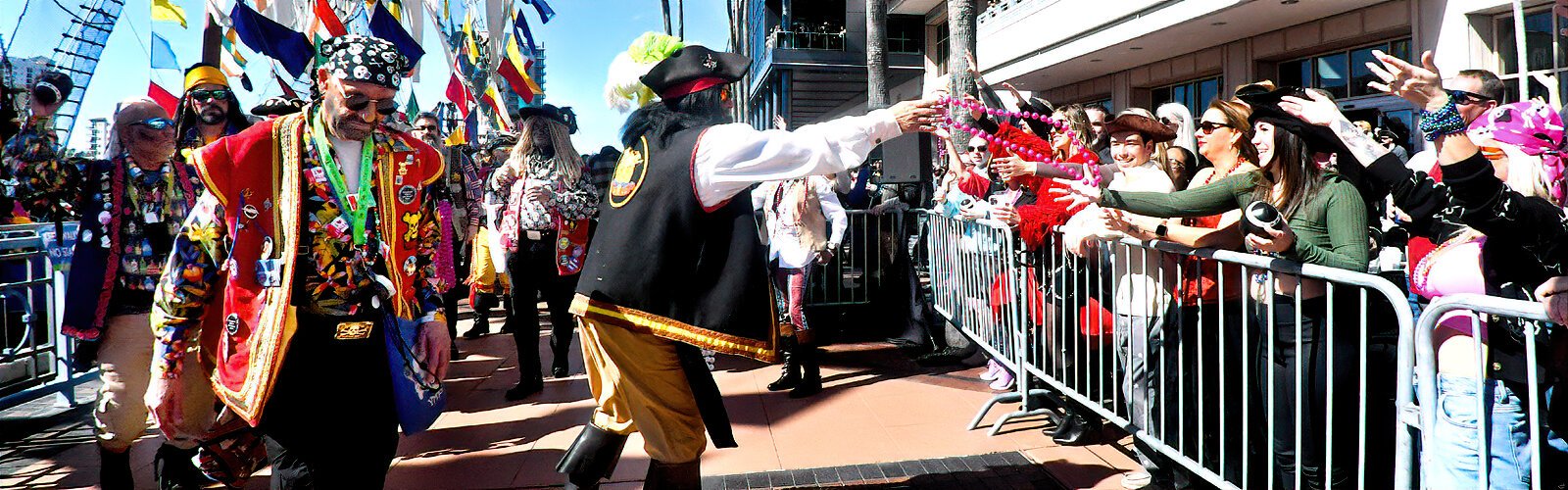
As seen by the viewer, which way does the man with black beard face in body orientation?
toward the camera

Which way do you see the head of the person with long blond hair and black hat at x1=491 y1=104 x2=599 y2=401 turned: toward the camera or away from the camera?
toward the camera

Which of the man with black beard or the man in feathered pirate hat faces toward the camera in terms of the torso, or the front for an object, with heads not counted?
the man with black beard

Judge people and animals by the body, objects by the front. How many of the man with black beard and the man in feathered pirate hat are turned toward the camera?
1

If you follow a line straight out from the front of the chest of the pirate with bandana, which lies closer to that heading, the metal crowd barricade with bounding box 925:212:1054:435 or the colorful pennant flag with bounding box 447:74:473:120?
the metal crowd barricade

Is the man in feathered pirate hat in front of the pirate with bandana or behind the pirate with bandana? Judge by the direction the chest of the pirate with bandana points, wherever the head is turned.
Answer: in front

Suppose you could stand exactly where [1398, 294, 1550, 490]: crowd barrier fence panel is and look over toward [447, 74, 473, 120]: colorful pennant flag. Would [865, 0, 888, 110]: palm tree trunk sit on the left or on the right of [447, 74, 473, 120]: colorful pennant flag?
right

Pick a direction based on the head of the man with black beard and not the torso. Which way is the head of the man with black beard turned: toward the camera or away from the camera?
toward the camera

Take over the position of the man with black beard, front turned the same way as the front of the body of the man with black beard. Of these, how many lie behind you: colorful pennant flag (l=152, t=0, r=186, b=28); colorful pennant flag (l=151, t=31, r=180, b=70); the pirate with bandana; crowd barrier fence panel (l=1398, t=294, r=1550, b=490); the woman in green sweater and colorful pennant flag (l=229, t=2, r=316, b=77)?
3
